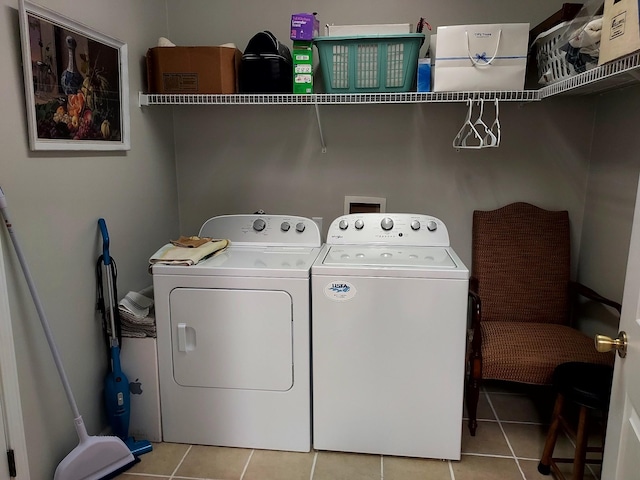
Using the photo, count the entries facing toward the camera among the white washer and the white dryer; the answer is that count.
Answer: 2

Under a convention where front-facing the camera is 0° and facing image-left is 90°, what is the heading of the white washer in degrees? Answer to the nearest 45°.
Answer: approximately 0°

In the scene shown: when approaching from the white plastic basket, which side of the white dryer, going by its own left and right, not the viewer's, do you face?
left

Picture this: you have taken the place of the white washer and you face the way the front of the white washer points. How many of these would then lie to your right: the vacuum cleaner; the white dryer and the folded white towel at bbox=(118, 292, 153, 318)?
3

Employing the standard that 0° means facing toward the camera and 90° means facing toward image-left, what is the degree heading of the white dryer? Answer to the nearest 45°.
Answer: approximately 0°

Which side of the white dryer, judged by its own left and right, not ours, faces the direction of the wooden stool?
left

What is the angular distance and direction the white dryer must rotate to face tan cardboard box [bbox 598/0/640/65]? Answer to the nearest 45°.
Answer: approximately 45° to its left
